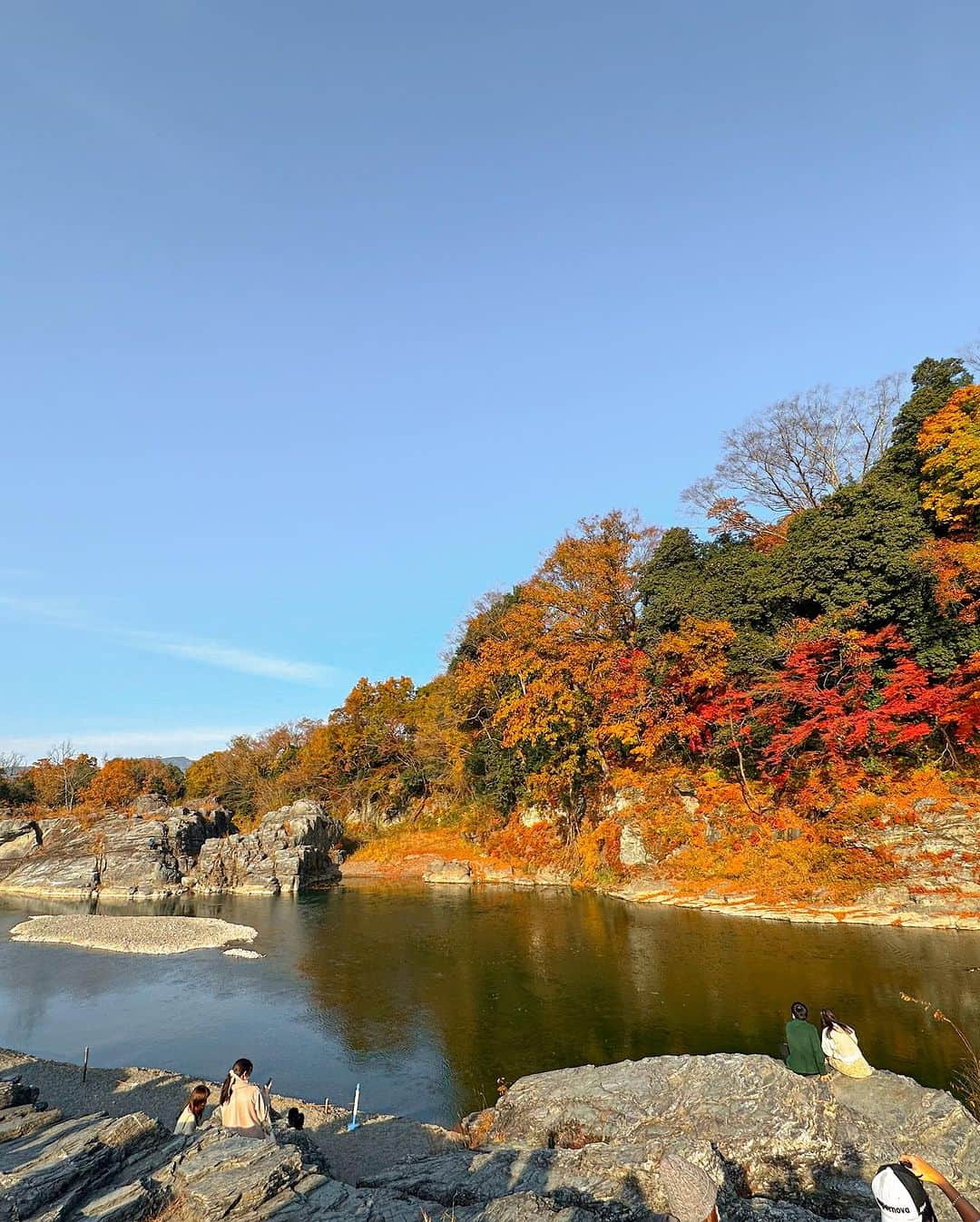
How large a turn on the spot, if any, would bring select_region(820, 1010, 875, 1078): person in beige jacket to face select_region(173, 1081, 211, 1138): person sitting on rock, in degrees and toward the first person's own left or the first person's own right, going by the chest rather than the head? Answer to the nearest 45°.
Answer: approximately 45° to the first person's own left

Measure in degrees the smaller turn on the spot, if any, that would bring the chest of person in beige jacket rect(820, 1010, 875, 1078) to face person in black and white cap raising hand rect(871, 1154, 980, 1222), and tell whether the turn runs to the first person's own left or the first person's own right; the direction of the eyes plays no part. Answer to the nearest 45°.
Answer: approximately 135° to the first person's own left

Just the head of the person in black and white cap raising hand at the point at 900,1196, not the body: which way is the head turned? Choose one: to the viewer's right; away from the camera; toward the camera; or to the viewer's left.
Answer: away from the camera

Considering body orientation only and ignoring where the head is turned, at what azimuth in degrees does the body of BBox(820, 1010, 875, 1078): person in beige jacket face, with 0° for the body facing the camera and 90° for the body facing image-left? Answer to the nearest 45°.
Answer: approximately 135°

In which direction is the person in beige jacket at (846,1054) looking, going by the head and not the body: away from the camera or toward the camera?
away from the camera

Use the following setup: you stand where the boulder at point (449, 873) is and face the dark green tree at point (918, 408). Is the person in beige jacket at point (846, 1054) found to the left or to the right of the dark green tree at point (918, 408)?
right

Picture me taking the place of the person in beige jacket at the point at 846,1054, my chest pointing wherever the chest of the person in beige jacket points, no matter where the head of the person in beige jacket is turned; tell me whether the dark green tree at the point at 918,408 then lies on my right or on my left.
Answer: on my right
